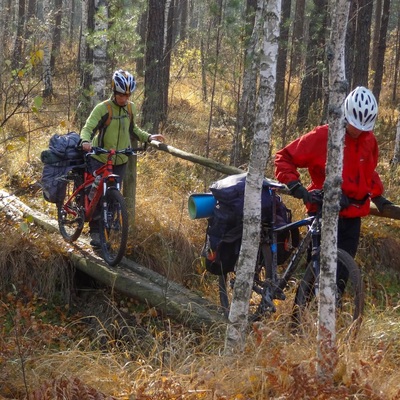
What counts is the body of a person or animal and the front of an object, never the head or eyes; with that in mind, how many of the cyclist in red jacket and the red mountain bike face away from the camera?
0

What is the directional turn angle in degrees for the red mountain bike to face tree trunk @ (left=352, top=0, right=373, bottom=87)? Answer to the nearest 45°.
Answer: approximately 90° to its left

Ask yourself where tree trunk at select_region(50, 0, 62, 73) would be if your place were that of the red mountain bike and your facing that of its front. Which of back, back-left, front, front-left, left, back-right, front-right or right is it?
back-left

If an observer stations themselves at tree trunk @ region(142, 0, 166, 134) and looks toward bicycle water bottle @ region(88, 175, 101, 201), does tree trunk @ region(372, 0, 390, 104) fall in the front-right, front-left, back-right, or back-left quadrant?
back-left

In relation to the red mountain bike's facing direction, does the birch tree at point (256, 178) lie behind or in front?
in front

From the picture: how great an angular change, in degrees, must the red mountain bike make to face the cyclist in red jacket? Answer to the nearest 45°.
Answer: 0° — it already faces them

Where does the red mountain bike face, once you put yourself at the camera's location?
facing the viewer and to the right of the viewer

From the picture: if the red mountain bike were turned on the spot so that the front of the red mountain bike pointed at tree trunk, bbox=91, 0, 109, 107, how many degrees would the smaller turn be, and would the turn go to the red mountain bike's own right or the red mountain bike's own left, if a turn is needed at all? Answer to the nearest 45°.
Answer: approximately 135° to the red mountain bike's own left
